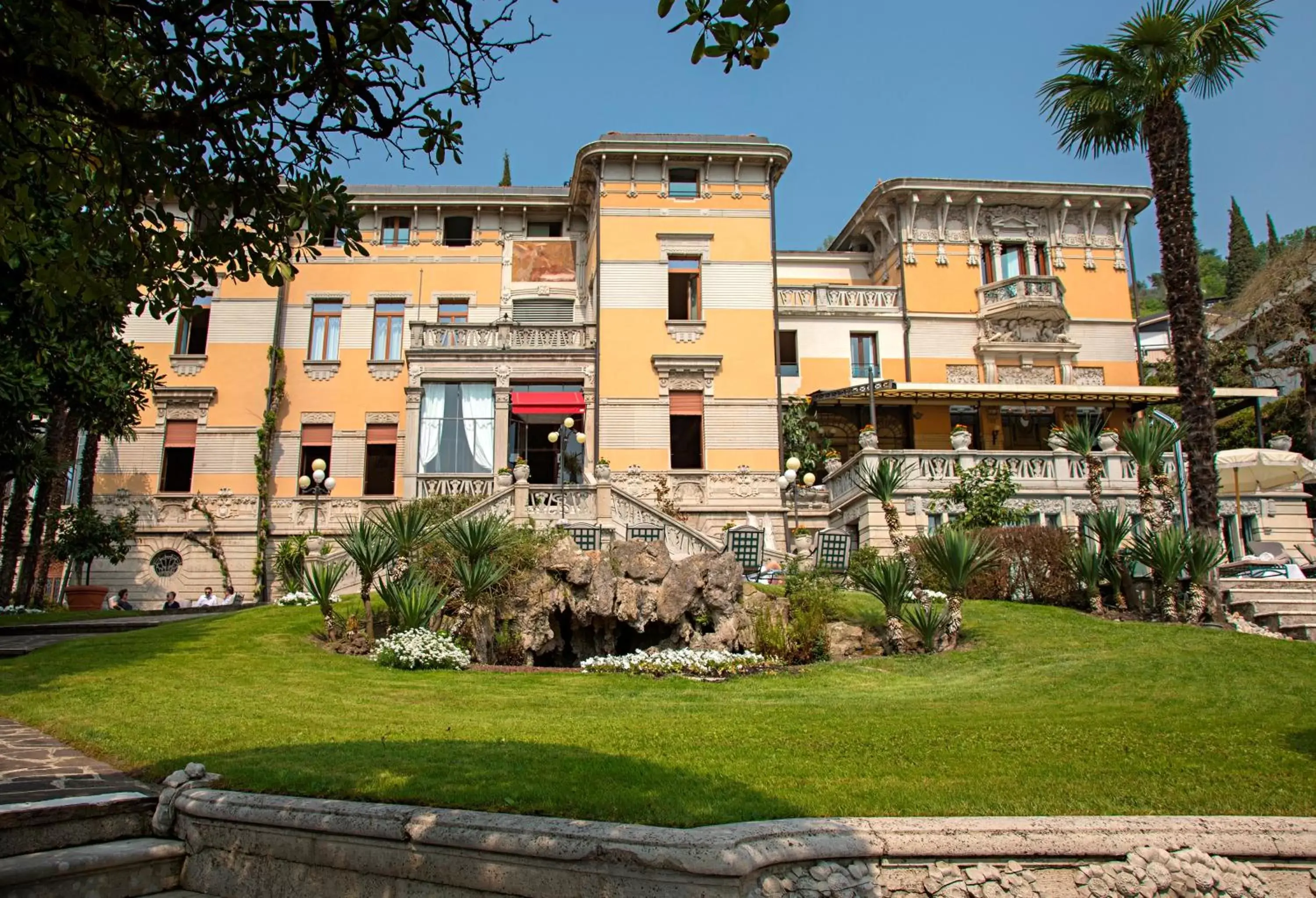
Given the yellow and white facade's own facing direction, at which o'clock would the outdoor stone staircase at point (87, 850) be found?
The outdoor stone staircase is roughly at 12 o'clock from the yellow and white facade.

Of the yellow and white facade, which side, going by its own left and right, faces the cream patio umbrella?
left

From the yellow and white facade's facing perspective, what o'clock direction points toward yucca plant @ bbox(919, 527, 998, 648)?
The yucca plant is roughly at 11 o'clock from the yellow and white facade.

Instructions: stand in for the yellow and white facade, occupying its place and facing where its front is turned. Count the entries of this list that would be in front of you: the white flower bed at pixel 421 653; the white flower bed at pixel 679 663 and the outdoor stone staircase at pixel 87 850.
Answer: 3

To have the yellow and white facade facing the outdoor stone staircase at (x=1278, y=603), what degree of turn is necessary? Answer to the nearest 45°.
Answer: approximately 45° to its left

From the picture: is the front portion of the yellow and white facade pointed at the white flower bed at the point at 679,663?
yes

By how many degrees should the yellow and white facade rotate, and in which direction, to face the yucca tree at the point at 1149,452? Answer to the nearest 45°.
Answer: approximately 45° to its left

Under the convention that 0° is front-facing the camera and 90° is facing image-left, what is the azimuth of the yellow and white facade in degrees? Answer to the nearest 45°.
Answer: approximately 0°
